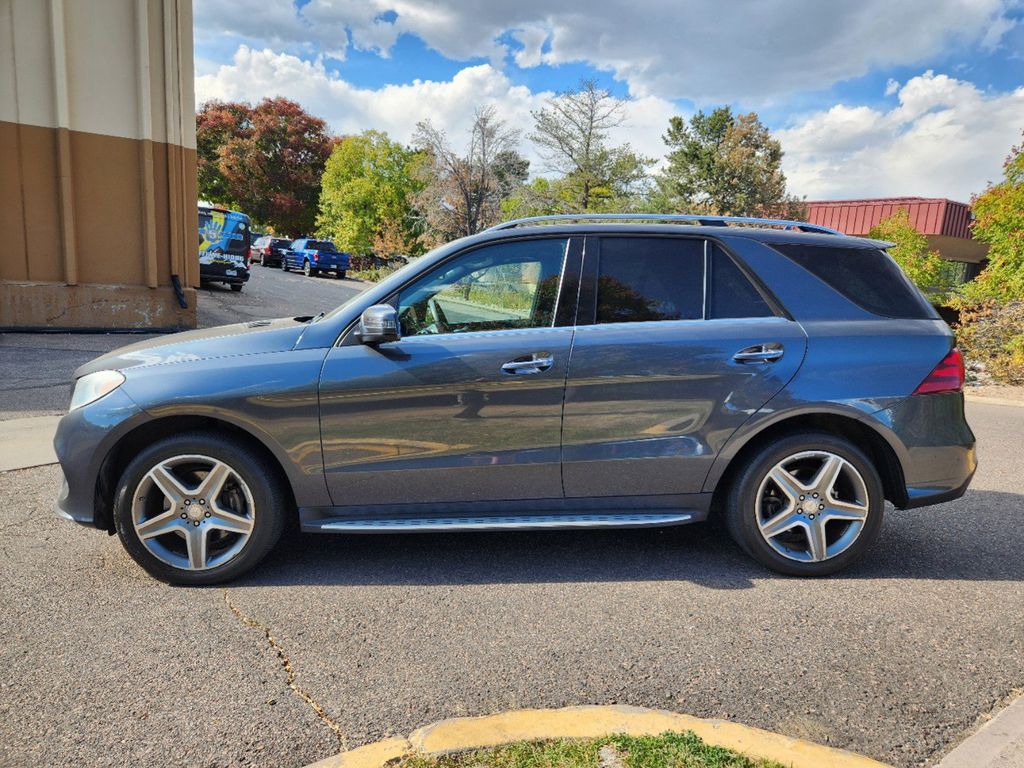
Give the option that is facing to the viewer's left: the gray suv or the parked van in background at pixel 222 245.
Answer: the gray suv

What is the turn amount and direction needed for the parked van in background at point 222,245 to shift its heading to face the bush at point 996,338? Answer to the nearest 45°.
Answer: approximately 135° to its right

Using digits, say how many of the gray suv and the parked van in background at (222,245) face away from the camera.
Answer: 1

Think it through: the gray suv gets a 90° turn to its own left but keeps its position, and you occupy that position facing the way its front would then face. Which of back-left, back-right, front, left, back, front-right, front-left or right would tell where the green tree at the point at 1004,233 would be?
back-left

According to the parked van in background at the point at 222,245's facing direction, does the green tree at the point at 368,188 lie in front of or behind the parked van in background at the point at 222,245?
in front

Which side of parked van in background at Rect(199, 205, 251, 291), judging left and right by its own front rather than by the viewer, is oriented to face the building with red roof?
right

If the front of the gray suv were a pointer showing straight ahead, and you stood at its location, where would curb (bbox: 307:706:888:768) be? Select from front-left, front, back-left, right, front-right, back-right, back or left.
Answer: left

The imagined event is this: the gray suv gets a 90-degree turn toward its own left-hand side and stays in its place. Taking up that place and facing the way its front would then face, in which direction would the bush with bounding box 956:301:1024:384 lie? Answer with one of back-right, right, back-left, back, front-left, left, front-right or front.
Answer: back-left

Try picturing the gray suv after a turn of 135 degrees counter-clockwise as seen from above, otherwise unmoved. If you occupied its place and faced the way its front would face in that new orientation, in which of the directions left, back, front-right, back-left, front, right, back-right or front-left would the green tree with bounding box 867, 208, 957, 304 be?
left

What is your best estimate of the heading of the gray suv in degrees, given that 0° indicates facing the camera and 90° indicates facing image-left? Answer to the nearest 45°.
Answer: approximately 90°

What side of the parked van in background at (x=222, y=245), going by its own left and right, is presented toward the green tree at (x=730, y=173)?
right

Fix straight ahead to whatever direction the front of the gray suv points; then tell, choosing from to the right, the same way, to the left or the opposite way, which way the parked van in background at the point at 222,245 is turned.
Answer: to the right

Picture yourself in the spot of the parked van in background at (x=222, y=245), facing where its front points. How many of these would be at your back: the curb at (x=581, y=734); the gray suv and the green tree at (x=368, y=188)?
2

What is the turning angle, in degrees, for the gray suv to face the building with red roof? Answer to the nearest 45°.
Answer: approximately 135° to its right

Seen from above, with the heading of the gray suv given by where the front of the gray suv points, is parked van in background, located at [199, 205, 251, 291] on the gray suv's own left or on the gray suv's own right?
on the gray suv's own right

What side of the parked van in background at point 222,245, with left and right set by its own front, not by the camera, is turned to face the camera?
back
